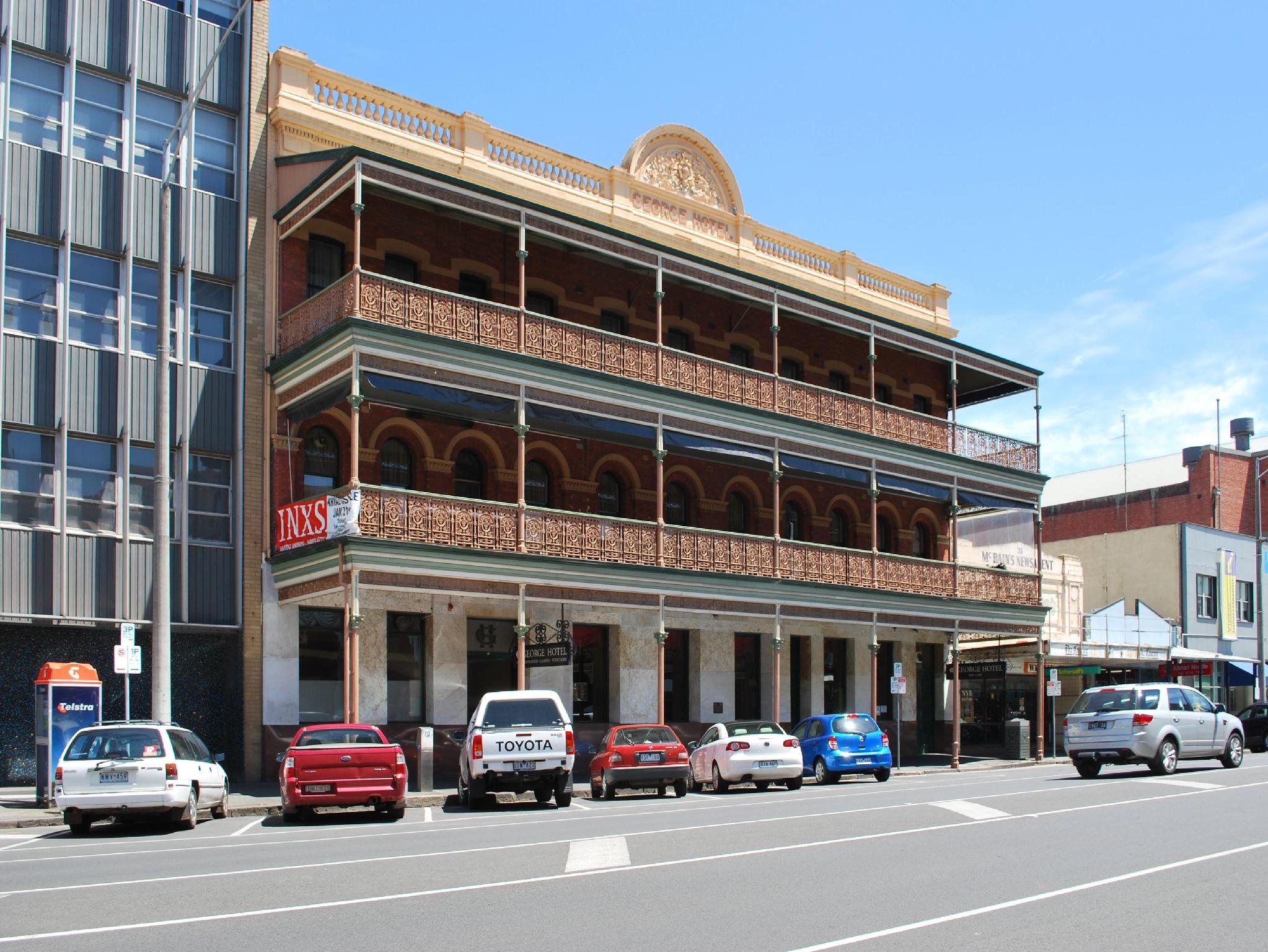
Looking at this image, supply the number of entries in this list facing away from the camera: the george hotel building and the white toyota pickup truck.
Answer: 1

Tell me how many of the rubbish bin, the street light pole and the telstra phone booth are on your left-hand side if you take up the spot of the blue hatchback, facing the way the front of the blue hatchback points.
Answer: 2

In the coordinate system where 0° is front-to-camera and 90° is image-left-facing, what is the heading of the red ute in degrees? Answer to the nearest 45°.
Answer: approximately 180°

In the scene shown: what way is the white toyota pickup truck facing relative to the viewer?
away from the camera

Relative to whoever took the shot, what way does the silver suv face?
facing away from the viewer and to the right of the viewer

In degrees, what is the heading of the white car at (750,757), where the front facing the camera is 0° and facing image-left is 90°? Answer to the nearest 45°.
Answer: approximately 135°

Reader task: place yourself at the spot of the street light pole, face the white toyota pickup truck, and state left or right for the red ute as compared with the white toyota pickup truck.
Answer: right

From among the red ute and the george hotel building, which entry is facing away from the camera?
the red ute

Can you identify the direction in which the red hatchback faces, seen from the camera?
facing away from the viewer

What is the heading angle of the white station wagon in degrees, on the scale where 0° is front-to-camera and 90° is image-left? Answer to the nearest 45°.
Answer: approximately 225°

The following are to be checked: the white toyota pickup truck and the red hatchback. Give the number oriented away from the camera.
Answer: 2

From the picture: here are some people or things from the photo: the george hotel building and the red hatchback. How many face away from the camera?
1

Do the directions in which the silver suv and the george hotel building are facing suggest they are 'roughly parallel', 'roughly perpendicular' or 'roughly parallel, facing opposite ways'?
roughly perpendicular

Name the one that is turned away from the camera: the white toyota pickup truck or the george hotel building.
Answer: the white toyota pickup truck

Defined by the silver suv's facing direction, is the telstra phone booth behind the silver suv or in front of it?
behind
